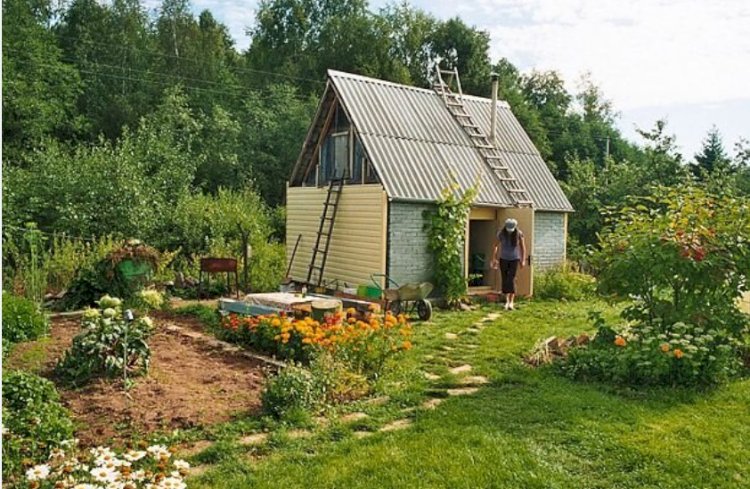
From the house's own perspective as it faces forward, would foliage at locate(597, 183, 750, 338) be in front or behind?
in front

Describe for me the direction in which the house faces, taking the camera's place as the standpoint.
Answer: facing the viewer and to the right of the viewer

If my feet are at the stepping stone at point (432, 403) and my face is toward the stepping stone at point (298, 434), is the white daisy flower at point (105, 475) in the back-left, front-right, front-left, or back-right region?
front-left

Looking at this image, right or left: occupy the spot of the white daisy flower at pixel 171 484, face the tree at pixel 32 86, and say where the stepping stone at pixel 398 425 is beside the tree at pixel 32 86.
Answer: right

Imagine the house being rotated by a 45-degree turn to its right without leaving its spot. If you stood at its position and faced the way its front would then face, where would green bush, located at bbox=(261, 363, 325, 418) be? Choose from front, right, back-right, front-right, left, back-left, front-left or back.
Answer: front

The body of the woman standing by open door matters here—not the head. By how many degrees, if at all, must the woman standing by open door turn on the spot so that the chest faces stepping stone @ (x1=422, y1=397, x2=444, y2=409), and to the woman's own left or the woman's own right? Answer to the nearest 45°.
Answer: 0° — they already face it

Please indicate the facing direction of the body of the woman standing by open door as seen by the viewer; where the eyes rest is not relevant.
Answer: toward the camera

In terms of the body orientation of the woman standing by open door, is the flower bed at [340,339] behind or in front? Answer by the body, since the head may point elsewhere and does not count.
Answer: in front

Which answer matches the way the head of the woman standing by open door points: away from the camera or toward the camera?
toward the camera

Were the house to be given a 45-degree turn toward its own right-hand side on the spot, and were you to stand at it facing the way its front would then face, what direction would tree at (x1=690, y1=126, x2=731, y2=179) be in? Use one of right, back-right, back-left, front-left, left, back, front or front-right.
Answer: back-left

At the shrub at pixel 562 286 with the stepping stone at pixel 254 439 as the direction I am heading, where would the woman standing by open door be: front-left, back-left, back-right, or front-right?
front-right

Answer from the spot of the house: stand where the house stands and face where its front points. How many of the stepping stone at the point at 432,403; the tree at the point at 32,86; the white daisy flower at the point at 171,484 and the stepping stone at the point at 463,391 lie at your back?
1

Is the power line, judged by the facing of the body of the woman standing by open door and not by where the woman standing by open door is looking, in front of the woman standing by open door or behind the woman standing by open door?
behind

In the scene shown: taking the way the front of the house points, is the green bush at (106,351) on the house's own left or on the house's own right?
on the house's own right

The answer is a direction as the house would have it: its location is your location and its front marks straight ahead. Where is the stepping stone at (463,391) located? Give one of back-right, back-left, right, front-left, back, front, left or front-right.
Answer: front-right

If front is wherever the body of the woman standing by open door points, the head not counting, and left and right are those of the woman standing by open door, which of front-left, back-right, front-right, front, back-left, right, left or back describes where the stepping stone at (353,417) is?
front
